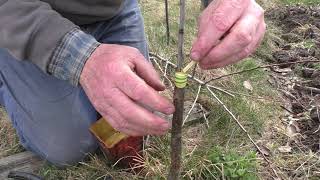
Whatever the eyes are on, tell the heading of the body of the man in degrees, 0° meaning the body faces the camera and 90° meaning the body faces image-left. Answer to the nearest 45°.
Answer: approximately 315°
